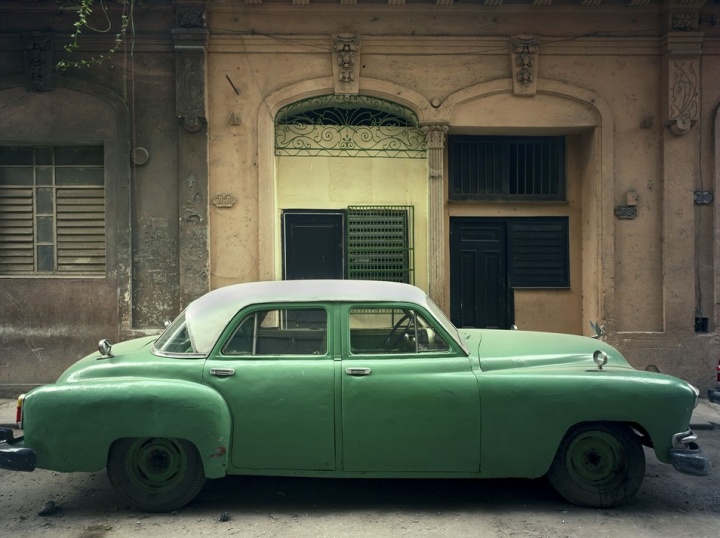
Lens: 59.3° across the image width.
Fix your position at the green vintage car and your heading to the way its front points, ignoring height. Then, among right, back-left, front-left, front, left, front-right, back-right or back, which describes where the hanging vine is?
back-left

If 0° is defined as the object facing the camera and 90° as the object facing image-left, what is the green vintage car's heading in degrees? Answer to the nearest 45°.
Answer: approximately 270°
